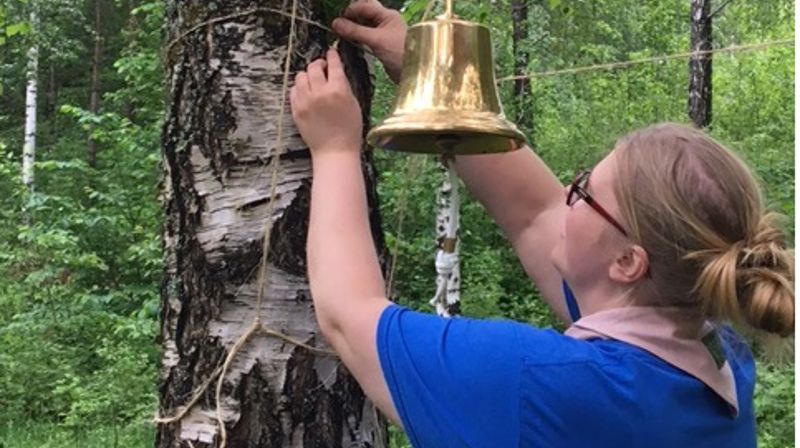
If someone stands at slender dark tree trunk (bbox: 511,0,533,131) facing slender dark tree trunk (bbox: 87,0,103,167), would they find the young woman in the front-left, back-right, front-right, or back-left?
back-left

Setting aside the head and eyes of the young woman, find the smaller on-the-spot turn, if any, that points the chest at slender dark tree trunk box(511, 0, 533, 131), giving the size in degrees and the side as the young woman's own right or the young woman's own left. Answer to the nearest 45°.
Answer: approximately 45° to the young woman's own right

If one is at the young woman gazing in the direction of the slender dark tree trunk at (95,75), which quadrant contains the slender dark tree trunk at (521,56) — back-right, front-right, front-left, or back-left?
front-right

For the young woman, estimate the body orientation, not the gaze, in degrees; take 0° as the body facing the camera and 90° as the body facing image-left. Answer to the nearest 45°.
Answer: approximately 135°

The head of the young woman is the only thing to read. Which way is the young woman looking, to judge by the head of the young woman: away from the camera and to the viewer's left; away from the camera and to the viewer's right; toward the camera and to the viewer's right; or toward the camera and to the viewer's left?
away from the camera and to the viewer's left

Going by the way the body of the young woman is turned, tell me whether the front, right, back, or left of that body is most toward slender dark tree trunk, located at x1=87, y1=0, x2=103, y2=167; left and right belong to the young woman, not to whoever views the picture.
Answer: front
